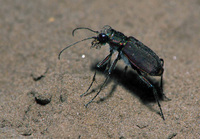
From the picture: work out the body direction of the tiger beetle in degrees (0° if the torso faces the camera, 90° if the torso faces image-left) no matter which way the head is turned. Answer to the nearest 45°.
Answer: approximately 90°
